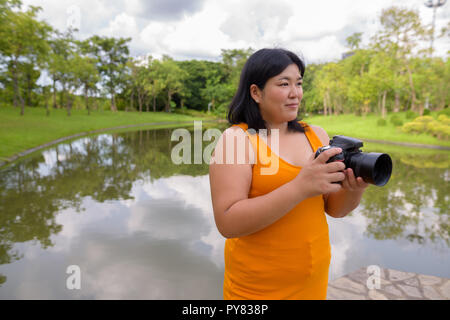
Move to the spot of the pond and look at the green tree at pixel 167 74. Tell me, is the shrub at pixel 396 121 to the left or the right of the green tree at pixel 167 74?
right

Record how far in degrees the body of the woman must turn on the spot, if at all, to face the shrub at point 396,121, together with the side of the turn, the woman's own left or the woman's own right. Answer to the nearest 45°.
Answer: approximately 135° to the woman's own left

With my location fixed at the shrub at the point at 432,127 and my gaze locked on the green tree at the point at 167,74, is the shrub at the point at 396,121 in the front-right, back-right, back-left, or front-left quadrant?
front-right

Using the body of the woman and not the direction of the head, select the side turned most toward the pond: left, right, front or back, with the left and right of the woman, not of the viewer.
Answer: back

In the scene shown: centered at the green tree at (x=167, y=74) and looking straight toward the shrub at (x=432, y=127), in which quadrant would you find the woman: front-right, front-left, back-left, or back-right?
front-right

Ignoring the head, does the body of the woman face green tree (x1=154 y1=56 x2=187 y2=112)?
no

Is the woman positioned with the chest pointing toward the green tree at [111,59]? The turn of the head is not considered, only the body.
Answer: no

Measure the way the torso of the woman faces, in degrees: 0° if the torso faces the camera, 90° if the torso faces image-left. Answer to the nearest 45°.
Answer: approximately 315°
